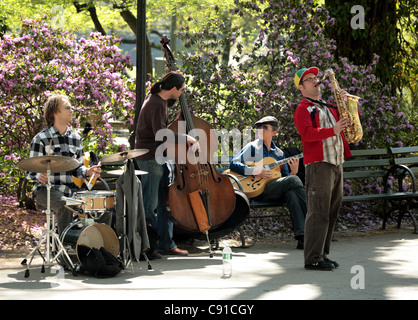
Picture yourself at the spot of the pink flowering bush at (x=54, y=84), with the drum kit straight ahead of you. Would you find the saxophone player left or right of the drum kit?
left

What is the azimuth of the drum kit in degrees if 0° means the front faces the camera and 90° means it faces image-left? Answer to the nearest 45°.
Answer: approximately 315°

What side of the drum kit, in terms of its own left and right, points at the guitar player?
left

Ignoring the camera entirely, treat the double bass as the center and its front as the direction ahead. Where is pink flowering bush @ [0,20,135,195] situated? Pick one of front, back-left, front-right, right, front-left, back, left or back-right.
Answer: back-right

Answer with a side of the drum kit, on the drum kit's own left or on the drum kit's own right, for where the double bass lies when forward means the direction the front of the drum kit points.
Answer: on the drum kit's own left

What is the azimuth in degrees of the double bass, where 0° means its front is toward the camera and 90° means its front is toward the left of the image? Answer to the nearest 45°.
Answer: approximately 0°

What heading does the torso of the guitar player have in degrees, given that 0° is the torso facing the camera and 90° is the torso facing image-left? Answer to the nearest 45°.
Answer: approximately 315°

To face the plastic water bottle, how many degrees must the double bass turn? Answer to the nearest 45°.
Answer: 0° — it already faces it

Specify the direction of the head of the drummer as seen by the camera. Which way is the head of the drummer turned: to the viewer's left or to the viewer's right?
to the viewer's right

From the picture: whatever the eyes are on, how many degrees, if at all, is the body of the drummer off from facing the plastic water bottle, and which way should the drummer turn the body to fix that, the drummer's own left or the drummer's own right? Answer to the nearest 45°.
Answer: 0° — they already face it

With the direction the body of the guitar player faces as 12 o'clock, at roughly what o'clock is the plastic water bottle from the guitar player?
The plastic water bottle is roughly at 2 o'clock from the guitar player.
